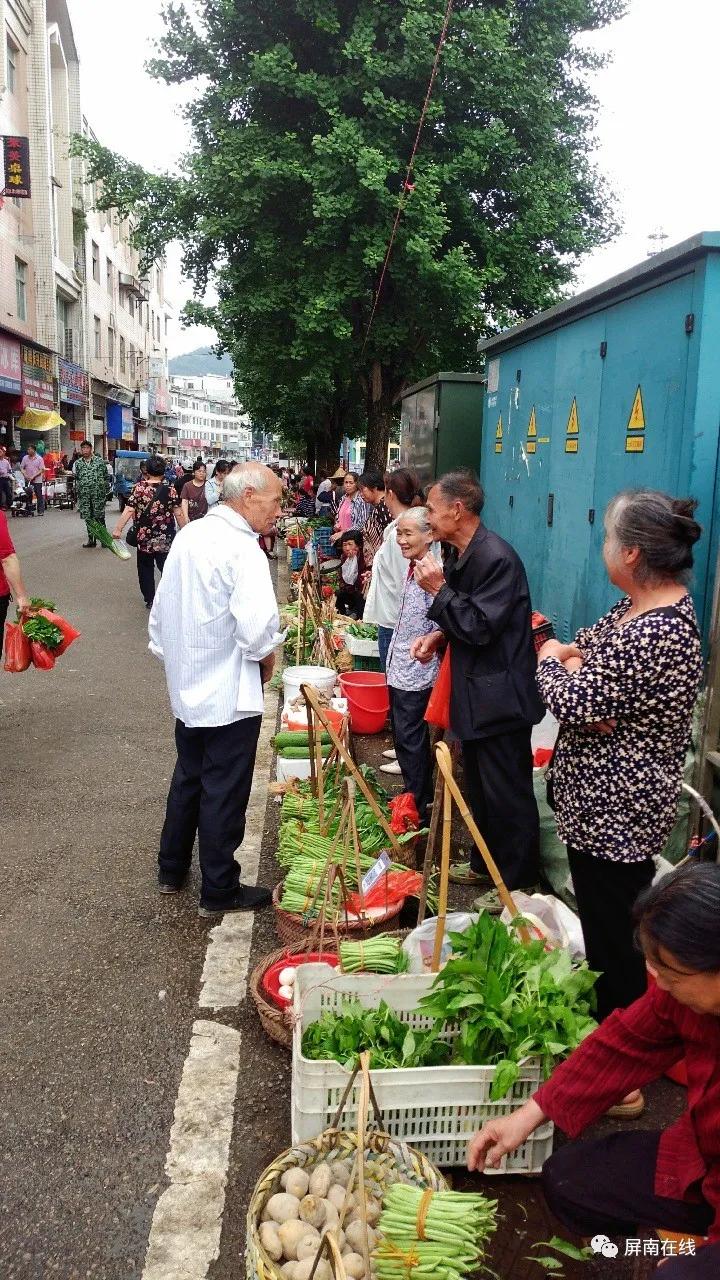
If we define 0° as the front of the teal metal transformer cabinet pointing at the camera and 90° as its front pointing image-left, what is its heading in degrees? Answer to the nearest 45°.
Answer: approximately 45°

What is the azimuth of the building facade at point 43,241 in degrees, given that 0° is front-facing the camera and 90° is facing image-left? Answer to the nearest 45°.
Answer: approximately 270°

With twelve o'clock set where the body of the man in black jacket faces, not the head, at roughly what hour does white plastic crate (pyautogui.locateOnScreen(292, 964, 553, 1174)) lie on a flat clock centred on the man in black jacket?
The white plastic crate is roughly at 9 o'clock from the man in black jacket.

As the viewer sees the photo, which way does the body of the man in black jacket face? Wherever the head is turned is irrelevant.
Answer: to the viewer's left

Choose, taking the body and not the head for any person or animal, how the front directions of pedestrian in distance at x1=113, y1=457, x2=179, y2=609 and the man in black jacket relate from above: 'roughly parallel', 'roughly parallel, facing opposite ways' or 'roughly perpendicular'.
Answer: roughly perpendicular

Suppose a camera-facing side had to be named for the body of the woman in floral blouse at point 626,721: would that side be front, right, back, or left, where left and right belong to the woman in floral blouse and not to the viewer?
left

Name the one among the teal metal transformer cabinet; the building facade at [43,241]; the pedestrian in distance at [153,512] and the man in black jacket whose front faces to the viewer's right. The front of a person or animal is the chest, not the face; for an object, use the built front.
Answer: the building facade
